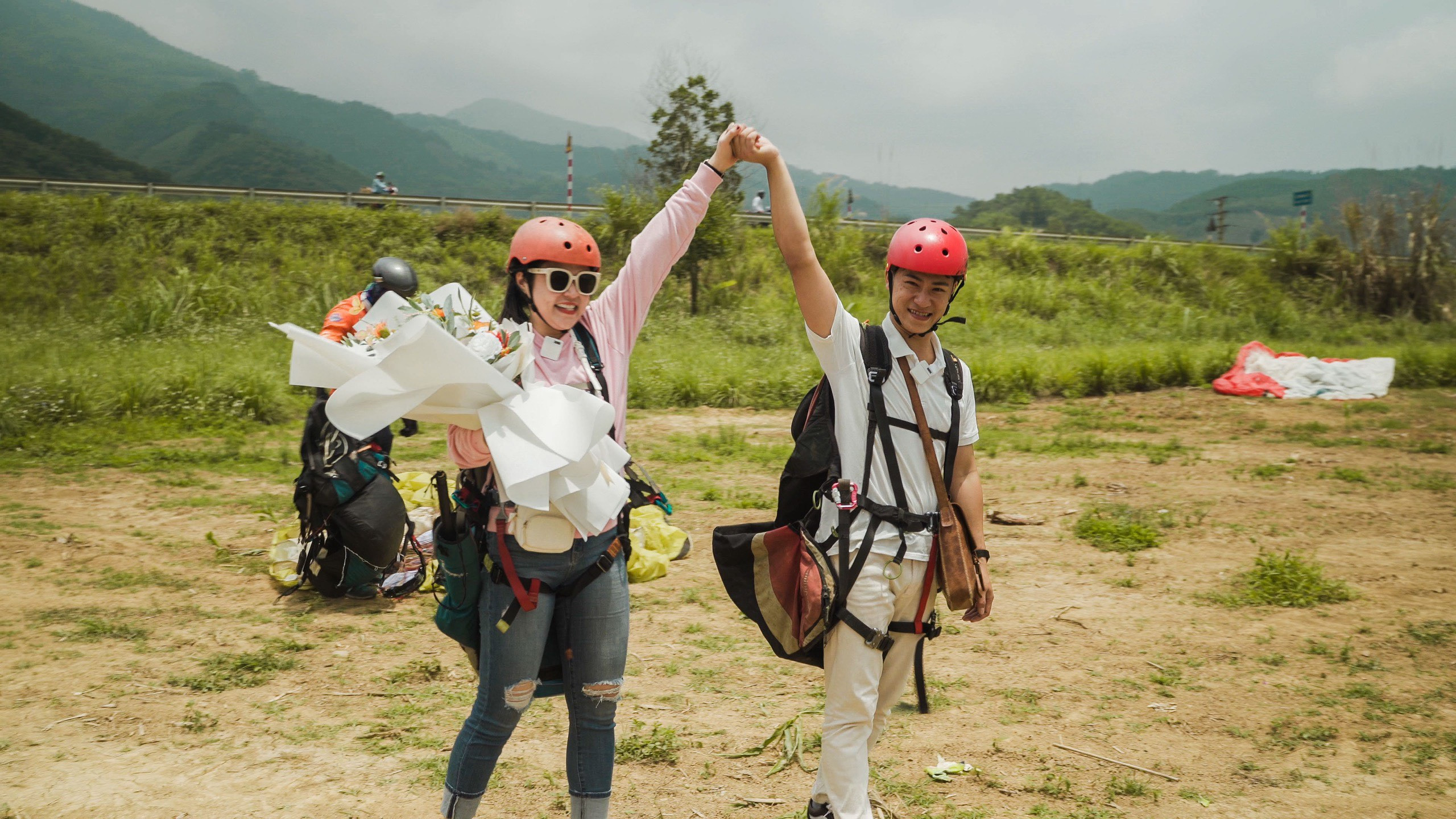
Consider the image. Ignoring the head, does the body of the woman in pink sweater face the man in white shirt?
no

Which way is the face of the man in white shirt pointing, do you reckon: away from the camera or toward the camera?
toward the camera

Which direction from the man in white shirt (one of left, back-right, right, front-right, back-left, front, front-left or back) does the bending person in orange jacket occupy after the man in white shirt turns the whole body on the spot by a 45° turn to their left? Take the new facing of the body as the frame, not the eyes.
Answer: back-left

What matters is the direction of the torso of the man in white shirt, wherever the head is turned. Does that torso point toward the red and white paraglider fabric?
no

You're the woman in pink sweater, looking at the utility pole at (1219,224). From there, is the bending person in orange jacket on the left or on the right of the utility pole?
left

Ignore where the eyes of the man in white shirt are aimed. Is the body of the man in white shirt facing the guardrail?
no

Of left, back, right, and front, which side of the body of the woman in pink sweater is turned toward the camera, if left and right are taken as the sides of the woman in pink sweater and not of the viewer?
front

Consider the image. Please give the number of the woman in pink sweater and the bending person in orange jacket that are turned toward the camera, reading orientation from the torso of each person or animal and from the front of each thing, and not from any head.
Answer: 1
